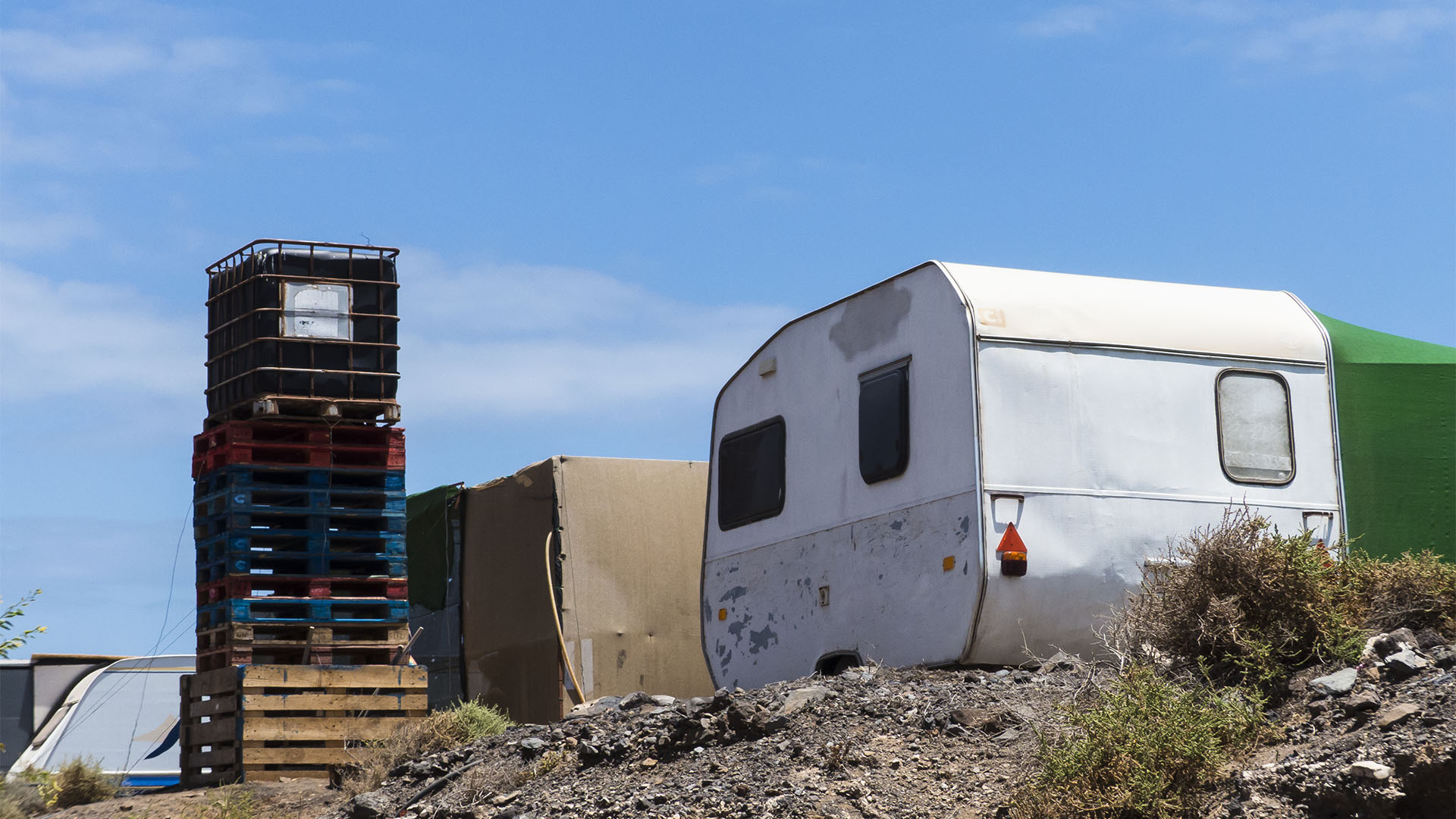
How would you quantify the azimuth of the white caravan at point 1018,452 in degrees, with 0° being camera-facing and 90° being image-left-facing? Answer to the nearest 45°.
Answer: approximately 135°

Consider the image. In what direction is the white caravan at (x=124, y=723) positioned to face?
to the viewer's left

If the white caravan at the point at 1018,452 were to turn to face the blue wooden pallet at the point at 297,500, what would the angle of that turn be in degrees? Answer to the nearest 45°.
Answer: approximately 45° to its left

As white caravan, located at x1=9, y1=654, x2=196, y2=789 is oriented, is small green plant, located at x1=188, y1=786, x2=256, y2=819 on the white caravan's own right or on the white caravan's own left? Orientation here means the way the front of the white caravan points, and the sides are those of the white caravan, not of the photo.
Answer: on the white caravan's own left

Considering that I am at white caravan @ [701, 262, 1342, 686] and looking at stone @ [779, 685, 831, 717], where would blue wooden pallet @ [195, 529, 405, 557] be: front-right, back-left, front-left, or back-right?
front-right

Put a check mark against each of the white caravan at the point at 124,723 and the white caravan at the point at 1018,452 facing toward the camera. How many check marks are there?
0
